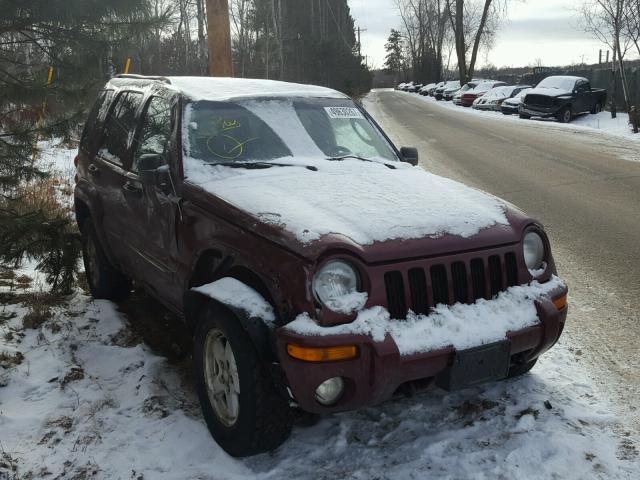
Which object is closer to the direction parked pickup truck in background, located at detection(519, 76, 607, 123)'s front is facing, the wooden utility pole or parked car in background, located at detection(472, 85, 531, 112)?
the wooden utility pole

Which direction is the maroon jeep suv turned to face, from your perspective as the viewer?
facing the viewer and to the right of the viewer

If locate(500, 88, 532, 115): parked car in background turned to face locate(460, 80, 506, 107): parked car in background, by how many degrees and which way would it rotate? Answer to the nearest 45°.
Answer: approximately 135° to its right

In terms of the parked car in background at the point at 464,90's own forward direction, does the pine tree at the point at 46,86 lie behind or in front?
in front

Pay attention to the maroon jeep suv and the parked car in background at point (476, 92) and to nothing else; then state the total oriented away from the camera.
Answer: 0

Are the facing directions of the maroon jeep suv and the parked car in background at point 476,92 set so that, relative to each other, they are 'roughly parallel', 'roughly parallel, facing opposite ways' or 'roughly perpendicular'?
roughly perpendicular

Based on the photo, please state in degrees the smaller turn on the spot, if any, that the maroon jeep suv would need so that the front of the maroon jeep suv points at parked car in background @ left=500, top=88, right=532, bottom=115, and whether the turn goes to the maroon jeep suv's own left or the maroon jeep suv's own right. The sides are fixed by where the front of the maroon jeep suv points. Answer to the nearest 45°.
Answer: approximately 135° to the maroon jeep suv's own left

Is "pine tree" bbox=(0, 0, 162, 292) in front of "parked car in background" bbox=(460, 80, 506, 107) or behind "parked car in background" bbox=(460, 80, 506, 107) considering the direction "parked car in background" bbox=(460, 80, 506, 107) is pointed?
in front

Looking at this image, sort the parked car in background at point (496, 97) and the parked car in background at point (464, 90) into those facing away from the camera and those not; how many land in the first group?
0

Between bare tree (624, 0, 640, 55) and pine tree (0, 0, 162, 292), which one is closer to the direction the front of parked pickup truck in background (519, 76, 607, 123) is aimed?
the pine tree

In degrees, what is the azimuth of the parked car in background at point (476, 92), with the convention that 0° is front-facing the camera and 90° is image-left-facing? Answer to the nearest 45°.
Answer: approximately 45°

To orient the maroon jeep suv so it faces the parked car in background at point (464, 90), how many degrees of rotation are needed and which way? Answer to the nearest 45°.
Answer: approximately 135° to its left

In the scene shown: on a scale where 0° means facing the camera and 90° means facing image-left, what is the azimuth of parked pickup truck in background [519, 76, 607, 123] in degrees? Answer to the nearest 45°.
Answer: approximately 45°

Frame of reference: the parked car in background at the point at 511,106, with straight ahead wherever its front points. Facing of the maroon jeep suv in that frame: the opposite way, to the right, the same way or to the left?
to the left

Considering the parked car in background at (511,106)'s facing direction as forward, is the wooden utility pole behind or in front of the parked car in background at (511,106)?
in front
